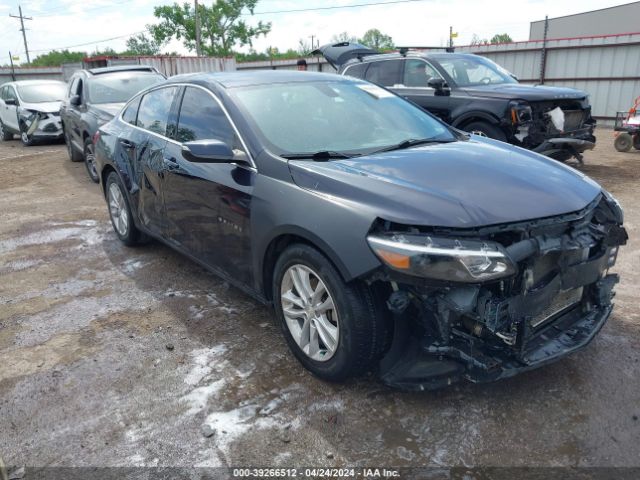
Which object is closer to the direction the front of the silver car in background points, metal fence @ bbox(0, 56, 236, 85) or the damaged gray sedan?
the damaged gray sedan

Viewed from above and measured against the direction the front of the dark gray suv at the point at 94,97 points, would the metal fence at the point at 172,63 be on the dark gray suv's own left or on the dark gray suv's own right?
on the dark gray suv's own left

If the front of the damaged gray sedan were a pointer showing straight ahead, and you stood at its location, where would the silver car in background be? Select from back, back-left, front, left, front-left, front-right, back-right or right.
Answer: back

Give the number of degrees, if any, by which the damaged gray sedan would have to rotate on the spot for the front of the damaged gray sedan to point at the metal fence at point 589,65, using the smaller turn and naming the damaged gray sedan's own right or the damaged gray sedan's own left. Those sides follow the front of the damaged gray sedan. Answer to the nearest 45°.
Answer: approximately 90° to the damaged gray sedan's own left

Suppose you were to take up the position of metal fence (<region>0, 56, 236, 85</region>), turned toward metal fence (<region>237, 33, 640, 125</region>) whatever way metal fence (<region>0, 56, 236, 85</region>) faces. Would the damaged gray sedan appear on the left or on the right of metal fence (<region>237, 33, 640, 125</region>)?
right

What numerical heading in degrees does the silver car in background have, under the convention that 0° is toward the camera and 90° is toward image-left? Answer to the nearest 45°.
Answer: approximately 315°
